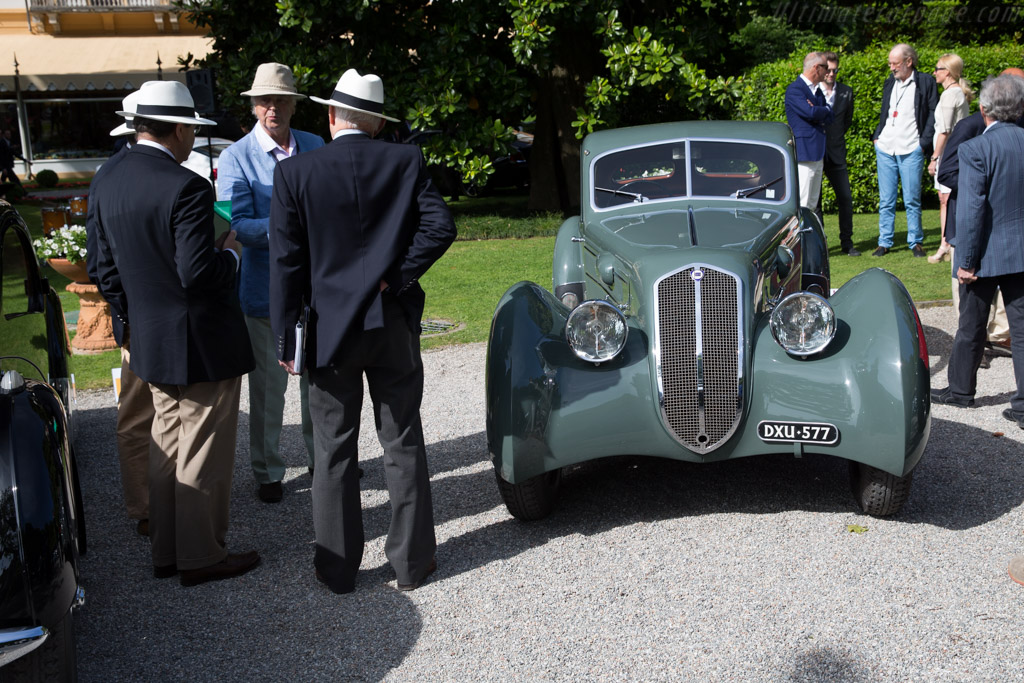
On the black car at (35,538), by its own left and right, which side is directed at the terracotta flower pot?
back

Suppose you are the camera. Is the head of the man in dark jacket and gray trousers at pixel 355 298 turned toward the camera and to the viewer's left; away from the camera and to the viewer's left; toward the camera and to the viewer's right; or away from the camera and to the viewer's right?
away from the camera and to the viewer's left

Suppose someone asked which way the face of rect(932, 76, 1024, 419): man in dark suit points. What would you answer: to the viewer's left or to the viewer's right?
to the viewer's left

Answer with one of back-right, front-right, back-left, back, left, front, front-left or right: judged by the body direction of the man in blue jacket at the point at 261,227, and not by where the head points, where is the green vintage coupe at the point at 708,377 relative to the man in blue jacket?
front-left

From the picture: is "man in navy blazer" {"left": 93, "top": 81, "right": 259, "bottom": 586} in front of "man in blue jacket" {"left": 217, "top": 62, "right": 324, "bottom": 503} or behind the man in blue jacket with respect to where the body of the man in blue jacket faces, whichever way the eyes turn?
in front

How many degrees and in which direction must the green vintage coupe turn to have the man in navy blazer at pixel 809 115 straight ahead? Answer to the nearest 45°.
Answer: approximately 180°

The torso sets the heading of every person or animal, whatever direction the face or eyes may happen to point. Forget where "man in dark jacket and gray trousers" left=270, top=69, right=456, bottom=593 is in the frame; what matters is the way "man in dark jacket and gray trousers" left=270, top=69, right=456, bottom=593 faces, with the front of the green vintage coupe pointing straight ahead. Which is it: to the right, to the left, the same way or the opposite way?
the opposite way

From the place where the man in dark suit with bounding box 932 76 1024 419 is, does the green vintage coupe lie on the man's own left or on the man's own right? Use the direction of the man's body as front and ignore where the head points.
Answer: on the man's own left

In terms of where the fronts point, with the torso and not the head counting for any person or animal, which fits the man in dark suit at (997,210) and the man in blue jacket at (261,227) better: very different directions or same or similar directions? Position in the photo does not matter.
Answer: very different directions

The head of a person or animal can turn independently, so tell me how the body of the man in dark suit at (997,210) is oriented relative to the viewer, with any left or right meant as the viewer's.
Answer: facing away from the viewer and to the left of the viewer

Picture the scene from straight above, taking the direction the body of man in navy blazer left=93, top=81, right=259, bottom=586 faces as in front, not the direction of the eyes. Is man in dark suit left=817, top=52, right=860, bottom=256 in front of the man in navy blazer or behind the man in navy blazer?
in front

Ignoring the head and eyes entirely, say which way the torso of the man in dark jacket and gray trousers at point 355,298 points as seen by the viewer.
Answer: away from the camera

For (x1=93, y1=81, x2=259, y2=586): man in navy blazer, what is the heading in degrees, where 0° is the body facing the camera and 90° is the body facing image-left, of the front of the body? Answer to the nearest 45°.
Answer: approximately 225°

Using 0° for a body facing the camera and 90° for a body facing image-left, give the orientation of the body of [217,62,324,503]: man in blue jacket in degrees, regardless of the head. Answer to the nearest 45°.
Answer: approximately 0°

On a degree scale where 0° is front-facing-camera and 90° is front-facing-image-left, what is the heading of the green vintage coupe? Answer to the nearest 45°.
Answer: approximately 0°
